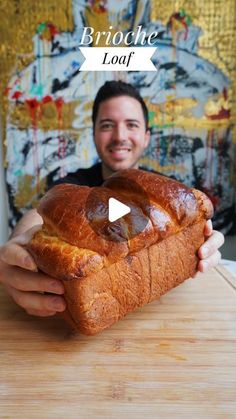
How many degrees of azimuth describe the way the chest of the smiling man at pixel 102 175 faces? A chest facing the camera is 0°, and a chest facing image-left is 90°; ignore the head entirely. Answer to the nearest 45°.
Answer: approximately 0°

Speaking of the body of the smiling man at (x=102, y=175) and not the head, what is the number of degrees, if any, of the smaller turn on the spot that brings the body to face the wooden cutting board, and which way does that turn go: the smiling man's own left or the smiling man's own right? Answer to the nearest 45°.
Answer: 0° — they already face it
